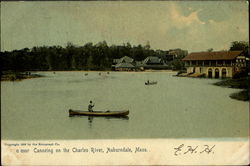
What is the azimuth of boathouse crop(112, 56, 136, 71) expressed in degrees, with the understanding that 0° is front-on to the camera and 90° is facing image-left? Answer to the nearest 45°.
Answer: approximately 0°
